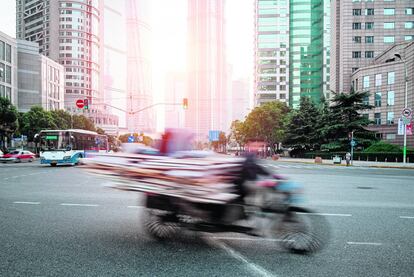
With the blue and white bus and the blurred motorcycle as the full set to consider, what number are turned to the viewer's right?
1

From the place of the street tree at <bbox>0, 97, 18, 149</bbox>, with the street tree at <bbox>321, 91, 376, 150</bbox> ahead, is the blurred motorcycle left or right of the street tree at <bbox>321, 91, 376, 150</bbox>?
right

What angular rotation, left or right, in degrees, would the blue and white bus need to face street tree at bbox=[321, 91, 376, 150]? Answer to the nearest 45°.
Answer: approximately 135° to its left

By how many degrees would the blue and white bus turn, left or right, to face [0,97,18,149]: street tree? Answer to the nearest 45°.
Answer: approximately 135° to its right

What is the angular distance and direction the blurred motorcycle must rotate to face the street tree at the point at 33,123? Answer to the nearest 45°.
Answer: approximately 135° to its left

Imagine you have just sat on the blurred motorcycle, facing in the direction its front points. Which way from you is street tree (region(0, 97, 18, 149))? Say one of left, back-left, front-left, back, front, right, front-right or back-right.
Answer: back-left

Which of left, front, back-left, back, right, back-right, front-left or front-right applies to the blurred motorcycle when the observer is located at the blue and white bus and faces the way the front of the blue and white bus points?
front-left

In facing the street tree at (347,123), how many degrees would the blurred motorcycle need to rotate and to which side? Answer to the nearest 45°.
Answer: approximately 90° to its left

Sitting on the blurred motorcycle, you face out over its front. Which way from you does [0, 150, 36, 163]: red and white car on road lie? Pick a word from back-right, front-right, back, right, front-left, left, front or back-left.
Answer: back-left

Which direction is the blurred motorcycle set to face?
to the viewer's right

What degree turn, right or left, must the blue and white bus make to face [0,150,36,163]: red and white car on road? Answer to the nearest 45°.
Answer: approximately 135° to its right

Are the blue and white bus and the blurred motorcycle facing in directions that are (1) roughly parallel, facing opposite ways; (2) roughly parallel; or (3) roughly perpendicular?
roughly perpendicular
